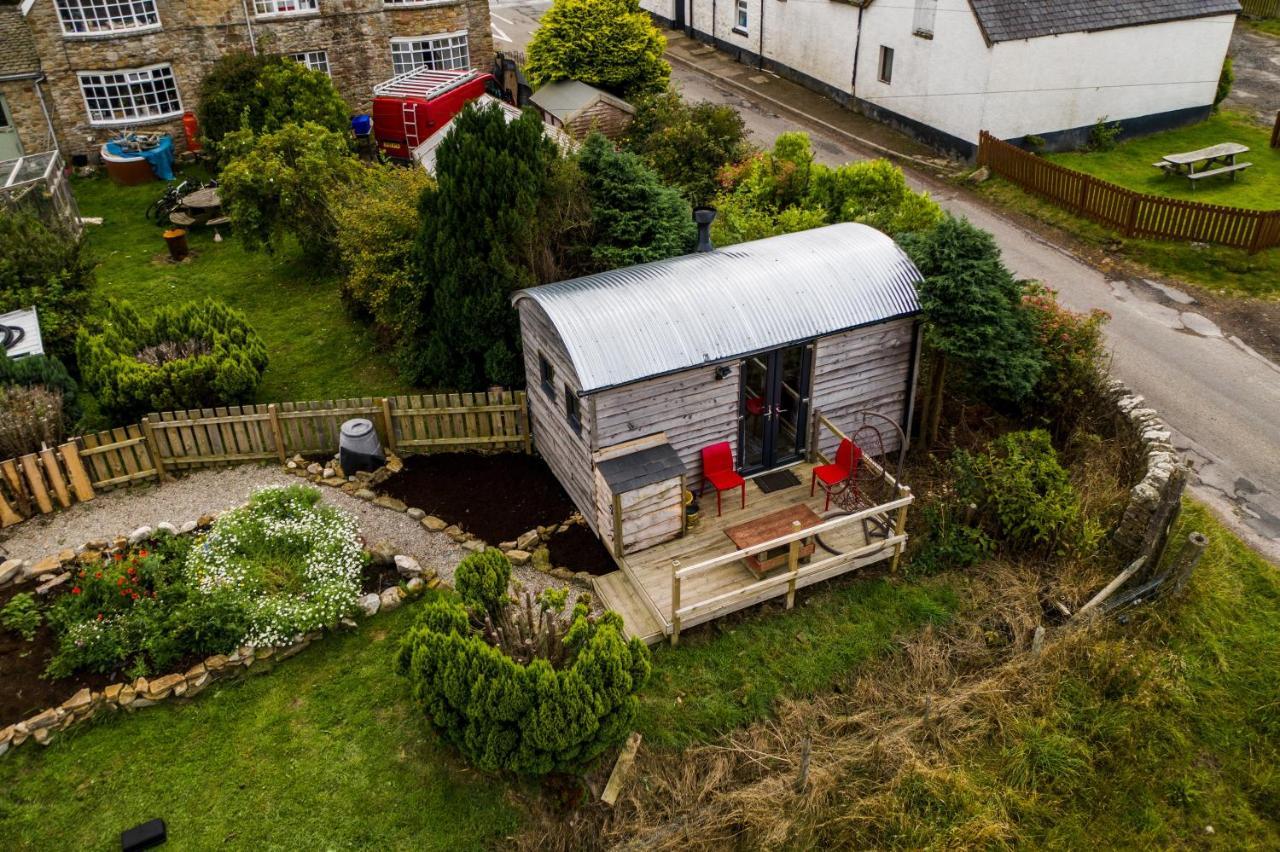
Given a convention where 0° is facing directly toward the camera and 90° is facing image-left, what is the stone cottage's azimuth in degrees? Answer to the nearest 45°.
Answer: approximately 0°

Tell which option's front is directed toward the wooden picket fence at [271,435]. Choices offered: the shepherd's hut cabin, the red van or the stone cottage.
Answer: the stone cottage

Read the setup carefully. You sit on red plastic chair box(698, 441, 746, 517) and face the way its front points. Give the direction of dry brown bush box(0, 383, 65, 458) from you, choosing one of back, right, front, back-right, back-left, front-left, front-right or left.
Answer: back-right

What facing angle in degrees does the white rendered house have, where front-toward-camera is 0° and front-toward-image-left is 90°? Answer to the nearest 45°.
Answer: approximately 45°

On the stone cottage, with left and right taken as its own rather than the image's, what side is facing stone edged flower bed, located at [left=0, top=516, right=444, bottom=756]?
front

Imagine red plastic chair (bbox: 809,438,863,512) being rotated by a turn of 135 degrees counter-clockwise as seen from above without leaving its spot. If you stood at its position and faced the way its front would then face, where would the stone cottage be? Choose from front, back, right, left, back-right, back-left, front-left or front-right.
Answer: back-left

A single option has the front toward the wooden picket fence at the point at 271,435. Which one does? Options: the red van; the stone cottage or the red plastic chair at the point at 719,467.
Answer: the stone cottage

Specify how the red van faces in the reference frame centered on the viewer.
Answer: facing away from the viewer and to the right of the viewer

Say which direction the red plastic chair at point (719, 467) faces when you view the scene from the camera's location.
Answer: facing the viewer and to the right of the viewer

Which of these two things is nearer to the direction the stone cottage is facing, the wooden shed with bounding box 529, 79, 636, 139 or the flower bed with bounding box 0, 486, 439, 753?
the flower bed

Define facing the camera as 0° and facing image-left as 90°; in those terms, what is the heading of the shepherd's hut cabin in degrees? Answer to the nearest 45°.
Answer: approximately 315°

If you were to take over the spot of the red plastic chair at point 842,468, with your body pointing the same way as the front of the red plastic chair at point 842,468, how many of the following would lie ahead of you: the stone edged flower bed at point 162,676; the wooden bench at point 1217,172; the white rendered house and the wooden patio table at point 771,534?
2

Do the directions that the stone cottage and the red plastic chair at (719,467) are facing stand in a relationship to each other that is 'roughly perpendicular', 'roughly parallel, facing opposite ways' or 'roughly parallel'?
roughly parallel

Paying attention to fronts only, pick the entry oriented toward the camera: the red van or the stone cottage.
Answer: the stone cottage

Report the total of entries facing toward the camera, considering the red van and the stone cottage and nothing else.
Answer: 1

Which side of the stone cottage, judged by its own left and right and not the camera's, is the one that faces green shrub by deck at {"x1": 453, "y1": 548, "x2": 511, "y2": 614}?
front

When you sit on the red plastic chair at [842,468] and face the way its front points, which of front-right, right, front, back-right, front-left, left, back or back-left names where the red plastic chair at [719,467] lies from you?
front-right
